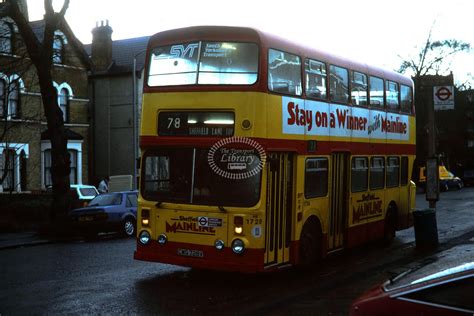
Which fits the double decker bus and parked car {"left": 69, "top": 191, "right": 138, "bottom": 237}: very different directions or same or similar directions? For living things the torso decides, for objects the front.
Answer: same or similar directions

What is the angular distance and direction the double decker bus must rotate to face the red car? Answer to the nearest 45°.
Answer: approximately 45° to its left

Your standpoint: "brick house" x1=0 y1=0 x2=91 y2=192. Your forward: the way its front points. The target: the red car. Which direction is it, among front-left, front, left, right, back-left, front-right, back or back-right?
front-right

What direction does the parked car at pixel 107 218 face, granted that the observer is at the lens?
facing the viewer and to the left of the viewer

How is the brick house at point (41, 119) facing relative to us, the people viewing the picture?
facing the viewer and to the right of the viewer

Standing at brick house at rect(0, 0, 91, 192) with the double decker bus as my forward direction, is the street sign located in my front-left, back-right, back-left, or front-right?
front-left

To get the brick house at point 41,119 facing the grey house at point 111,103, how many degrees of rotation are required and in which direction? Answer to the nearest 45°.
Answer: approximately 90° to its left

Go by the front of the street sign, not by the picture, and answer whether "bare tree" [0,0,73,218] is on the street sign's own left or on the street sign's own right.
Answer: on the street sign's own right

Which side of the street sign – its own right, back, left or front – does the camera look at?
front

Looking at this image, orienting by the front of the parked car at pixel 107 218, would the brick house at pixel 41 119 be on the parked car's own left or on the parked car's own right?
on the parked car's own right

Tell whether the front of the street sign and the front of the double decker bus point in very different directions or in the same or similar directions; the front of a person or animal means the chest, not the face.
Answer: same or similar directions

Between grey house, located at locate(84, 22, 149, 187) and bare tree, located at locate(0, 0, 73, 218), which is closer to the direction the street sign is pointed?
the bare tree

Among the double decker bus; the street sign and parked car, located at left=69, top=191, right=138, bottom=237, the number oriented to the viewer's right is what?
0

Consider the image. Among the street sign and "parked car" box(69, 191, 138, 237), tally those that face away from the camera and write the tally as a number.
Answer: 0

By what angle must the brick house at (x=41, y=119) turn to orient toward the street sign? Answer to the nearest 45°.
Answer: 0° — it already faces it

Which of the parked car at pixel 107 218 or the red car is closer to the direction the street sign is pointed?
the red car
